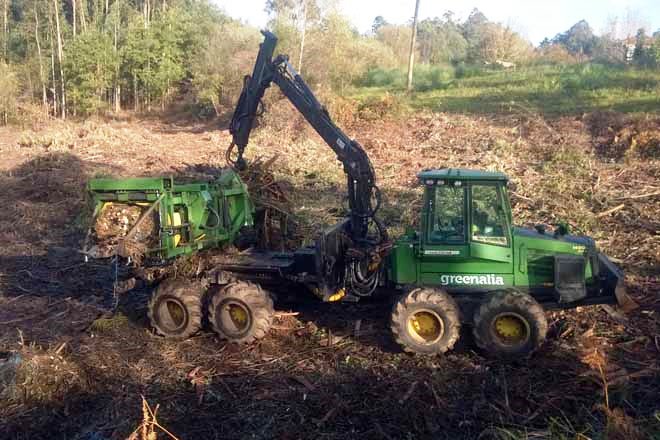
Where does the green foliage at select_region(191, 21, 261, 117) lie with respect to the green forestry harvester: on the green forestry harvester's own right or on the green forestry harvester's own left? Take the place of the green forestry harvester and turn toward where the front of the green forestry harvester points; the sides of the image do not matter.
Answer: on the green forestry harvester's own left

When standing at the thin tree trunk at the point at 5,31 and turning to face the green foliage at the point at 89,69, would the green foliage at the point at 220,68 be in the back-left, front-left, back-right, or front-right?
front-left

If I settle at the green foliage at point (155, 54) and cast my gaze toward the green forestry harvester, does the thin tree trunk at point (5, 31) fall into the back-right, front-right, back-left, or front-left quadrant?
back-right

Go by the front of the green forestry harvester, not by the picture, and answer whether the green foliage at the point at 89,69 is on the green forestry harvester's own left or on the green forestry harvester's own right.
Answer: on the green forestry harvester's own left

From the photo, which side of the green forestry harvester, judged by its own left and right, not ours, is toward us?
right

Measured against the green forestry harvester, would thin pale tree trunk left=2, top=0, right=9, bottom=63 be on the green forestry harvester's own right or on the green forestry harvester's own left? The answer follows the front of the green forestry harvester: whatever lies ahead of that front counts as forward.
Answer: on the green forestry harvester's own left

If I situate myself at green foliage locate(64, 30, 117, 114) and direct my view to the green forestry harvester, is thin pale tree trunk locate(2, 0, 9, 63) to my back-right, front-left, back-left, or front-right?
back-right

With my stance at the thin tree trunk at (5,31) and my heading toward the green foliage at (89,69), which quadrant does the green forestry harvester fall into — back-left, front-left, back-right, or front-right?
front-right
